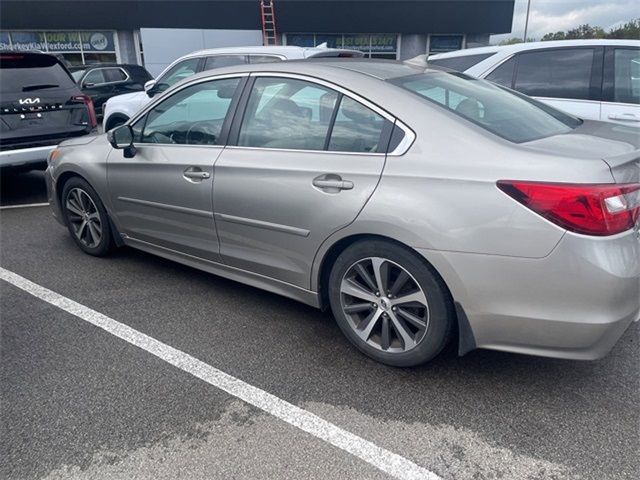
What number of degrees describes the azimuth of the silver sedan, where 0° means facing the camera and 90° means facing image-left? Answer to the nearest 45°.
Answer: approximately 135°

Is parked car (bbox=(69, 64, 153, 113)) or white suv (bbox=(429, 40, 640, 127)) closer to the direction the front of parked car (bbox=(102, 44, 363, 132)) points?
the parked car

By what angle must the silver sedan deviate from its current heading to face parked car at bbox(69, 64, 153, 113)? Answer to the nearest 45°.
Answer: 0° — it already faces it

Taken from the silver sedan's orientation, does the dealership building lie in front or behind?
in front

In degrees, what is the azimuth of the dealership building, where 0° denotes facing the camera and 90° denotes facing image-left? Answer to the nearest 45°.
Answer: approximately 0°

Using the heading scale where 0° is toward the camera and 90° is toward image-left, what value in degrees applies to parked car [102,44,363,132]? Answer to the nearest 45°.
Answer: approximately 135°

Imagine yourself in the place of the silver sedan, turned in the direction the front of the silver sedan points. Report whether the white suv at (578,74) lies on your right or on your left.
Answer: on your right

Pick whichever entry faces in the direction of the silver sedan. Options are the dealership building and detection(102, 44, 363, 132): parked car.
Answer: the dealership building

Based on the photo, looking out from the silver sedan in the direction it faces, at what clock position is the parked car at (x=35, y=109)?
The parked car is roughly at 12 o'clock from the silver sedan.

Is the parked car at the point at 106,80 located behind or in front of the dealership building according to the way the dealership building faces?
in front
